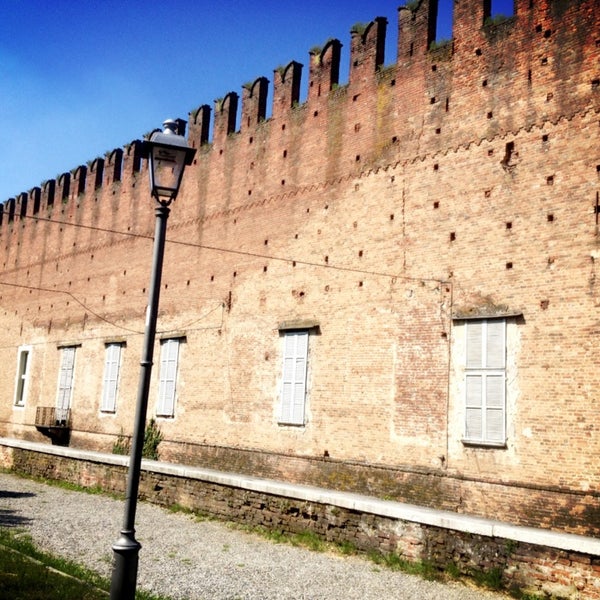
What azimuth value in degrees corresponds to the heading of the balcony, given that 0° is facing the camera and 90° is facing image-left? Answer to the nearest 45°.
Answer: approximately 45°

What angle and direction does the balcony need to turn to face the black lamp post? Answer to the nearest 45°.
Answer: approximately 45° to its left

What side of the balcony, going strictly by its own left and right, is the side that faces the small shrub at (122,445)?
left
